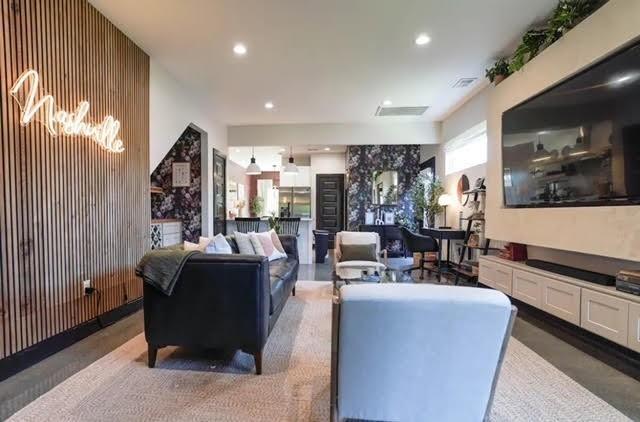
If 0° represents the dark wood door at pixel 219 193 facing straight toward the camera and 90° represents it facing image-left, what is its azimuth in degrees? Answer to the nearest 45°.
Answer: approximately 270°

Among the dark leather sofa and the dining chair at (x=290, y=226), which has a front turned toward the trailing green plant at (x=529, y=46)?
the dark leather sofa

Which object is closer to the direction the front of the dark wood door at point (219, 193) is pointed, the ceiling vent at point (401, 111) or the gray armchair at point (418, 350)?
the ceiling vent

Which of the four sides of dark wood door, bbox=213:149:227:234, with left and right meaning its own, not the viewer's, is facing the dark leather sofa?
right

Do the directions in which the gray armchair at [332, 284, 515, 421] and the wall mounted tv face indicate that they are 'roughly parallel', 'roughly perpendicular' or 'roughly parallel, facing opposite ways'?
roughly perpendicular

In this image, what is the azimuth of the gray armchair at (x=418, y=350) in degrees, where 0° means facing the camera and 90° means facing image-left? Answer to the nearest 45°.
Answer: approximately 180°

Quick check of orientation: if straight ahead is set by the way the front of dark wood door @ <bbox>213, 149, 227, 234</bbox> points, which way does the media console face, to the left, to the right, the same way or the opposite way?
the opposite way

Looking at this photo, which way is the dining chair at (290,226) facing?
away from the camera

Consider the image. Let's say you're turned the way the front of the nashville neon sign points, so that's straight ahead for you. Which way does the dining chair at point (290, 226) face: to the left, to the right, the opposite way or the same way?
to the left

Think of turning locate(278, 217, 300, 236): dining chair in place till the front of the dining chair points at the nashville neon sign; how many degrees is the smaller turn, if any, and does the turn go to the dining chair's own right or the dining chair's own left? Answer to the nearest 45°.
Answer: approximately 135° to the dining chair's own left

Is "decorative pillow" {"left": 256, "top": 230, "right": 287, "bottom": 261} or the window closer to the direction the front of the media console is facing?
the decorative pillow

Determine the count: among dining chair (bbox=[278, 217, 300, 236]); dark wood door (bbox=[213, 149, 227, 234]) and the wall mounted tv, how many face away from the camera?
1

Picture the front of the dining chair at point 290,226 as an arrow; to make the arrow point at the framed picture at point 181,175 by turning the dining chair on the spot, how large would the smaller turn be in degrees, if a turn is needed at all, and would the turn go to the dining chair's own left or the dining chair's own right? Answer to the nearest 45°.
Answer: approximately 90° to the dining chair's own left

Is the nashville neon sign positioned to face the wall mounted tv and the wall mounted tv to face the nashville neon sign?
yes

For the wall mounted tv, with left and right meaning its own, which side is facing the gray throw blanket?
front

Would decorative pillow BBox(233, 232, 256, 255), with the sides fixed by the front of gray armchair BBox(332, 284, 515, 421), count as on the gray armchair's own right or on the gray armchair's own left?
on the gray armchair's own left

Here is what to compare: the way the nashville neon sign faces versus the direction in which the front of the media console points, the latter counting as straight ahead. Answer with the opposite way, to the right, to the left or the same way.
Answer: the opposite way

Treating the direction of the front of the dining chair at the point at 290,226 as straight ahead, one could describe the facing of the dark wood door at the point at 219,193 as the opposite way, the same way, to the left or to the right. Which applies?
to the right
